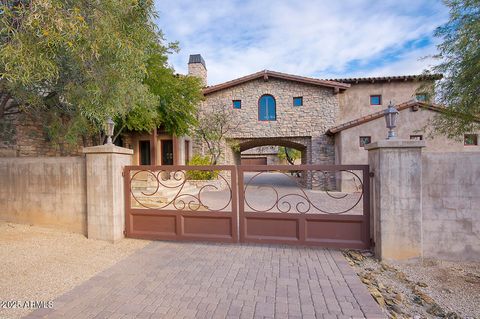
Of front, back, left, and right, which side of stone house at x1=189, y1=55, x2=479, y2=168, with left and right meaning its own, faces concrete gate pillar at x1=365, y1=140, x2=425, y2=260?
front

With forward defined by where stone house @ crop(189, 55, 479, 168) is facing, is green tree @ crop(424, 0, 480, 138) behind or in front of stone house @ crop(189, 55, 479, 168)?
in front

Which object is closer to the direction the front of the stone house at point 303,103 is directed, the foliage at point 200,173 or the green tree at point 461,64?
the green tree

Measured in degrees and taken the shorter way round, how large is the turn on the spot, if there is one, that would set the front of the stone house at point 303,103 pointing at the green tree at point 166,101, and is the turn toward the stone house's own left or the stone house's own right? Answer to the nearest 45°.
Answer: approximately 45° to the stone house's own right

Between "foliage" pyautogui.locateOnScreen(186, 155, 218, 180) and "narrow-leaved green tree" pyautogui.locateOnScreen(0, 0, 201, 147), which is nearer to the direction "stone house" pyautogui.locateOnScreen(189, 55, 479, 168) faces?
the narrow-leaved green tree

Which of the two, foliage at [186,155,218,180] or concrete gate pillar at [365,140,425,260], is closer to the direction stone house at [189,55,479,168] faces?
the concrete gate pillar

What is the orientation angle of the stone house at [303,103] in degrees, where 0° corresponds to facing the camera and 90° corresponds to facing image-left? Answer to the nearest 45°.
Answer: approximately 0°

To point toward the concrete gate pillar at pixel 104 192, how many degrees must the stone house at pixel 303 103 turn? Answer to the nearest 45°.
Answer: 0° — it already faces it

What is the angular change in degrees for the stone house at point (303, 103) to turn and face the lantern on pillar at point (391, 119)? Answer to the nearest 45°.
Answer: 0° — it already faces it

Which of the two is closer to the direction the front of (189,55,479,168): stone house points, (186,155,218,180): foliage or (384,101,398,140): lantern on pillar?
the lantern on pillar

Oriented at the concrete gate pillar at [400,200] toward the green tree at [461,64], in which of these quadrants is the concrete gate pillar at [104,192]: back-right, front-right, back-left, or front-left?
back-left

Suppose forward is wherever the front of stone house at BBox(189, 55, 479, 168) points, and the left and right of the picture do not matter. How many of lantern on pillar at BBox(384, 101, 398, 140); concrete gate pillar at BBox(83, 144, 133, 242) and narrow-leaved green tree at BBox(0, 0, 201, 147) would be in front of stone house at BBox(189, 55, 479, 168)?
3
